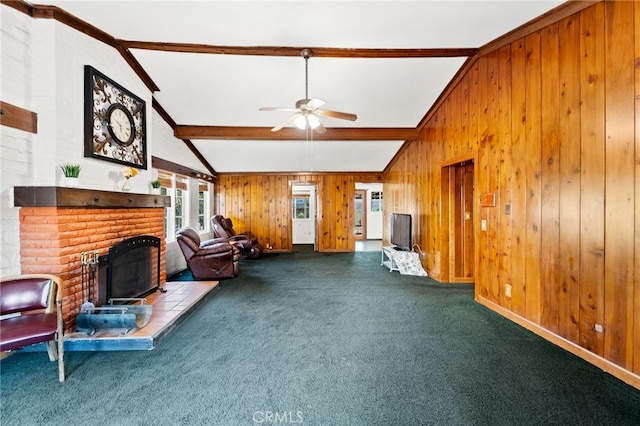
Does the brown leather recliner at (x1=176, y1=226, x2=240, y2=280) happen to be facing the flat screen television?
yes

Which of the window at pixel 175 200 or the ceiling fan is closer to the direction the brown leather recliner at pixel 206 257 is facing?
the ceiling fan

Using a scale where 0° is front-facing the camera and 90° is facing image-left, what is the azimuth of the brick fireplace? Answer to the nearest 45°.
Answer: approximately 315°

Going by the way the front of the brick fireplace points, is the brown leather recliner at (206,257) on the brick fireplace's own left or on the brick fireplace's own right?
on the brick fireplace's own left

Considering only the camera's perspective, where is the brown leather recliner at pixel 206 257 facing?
facing to the right of the viewer

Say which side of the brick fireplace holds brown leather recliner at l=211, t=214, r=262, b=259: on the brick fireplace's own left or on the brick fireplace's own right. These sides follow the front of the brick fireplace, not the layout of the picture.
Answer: on the brick fireplace's own left

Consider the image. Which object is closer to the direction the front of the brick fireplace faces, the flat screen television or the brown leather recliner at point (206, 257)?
the flat screen television

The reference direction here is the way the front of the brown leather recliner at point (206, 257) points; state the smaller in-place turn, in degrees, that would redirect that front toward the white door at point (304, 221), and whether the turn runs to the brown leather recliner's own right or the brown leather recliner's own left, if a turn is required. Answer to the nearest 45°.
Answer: approximately 45° to the brown leather recliner's own left

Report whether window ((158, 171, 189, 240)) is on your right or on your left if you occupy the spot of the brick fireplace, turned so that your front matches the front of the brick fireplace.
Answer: on your left
